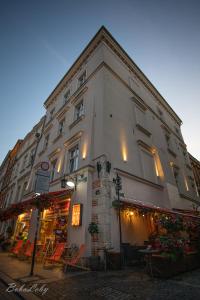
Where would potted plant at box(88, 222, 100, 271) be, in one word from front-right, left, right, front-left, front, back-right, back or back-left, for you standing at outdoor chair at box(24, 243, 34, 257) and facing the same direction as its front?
left

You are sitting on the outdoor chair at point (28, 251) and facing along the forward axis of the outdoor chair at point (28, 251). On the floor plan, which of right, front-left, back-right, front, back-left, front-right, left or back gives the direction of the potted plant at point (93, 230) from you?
left

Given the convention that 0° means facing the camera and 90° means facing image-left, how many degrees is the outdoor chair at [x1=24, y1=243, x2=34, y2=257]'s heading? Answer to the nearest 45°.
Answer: approximately 45°

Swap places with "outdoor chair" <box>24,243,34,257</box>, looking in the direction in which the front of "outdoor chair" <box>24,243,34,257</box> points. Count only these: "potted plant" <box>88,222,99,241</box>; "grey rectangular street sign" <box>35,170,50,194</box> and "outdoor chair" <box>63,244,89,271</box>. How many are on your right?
0

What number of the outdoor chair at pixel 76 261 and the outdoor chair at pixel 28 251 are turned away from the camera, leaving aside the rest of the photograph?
0

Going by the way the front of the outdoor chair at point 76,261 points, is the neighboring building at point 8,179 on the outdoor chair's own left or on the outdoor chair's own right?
on the outdoor chair's own right
